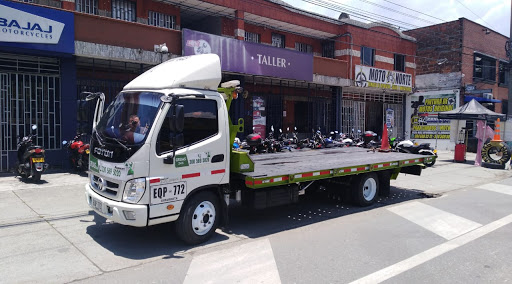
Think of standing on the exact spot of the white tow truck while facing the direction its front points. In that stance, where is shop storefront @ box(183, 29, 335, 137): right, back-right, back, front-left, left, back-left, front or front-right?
back-right

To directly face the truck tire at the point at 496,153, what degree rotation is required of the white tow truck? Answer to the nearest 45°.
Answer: approximately 180°

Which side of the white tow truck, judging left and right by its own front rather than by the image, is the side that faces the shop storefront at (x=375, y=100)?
back

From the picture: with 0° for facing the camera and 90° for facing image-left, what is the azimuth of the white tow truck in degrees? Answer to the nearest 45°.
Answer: approximately 45°

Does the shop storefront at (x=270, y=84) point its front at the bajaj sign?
no

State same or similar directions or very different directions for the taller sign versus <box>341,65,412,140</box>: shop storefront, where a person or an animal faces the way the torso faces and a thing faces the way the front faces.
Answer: same or similar directions

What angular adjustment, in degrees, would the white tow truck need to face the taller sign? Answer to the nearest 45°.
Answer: approximately 135° to its right

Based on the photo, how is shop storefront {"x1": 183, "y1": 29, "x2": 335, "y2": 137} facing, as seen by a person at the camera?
facing the viewer and to the right of the viewer

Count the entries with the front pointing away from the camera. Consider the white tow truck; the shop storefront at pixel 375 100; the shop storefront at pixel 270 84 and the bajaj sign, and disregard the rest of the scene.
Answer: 0

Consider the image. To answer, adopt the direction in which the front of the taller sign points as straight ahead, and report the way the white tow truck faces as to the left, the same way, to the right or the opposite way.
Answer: to the right

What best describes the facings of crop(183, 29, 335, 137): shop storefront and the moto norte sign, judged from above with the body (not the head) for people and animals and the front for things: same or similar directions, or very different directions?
same or similar directions

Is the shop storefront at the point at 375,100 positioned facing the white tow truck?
no

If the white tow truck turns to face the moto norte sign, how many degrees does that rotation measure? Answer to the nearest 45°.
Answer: approximately 180°

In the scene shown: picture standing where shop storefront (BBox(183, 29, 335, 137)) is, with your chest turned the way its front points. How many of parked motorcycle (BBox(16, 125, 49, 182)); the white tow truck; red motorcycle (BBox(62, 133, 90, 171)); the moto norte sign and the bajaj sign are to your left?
1

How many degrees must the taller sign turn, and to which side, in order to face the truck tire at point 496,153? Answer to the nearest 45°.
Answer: approximately 45° to its left

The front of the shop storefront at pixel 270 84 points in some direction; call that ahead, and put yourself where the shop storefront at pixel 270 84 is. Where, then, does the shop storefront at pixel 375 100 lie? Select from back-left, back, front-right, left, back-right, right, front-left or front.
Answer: left

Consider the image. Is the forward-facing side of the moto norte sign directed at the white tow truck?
no

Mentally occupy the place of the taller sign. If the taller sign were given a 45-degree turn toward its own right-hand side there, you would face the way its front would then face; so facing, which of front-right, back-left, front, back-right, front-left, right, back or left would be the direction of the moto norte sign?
back-left
